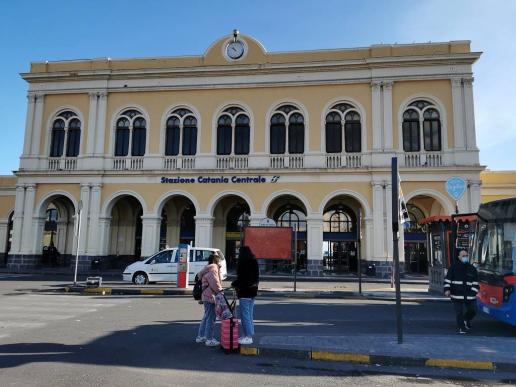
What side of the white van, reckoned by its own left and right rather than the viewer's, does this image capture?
left

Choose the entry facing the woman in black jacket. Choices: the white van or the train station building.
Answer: the train station building

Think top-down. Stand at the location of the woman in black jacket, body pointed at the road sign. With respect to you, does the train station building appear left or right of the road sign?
left

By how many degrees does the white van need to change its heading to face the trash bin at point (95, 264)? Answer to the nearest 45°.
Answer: approximately 45° to its right

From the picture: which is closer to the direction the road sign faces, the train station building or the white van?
the white van
